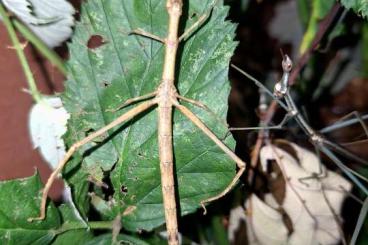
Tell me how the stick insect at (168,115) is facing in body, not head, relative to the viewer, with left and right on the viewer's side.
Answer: facing away from the viewer
